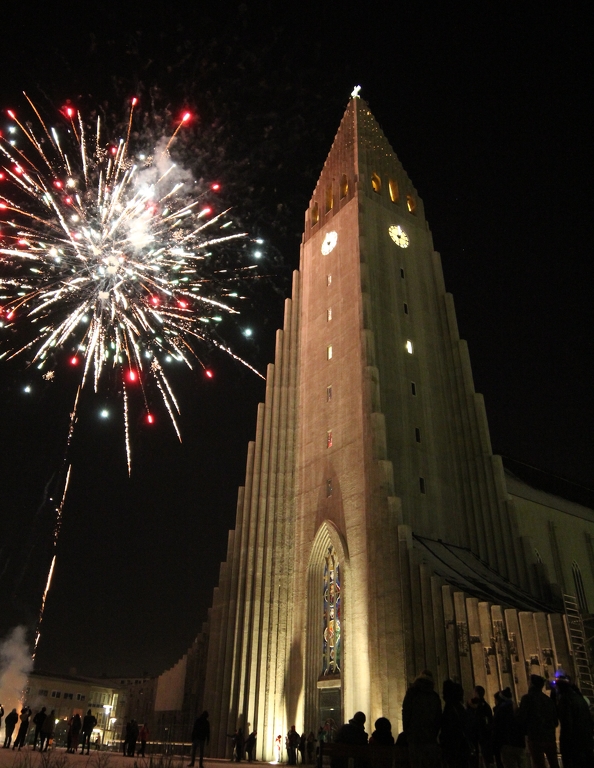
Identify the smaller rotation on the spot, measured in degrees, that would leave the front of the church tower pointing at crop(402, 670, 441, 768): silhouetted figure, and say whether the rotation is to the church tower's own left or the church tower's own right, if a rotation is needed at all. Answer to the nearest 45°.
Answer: approximately 45° to the church tower's own left

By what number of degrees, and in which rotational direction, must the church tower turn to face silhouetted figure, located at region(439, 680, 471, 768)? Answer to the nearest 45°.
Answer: approximately 45° to its left

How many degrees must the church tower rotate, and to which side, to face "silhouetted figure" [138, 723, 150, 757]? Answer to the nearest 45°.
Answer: approximately 45° to its right

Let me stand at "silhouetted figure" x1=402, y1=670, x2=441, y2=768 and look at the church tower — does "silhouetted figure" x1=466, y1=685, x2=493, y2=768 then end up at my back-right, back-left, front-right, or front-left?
front-right

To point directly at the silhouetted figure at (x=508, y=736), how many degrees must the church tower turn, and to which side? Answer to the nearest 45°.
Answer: approximately 45° to its left

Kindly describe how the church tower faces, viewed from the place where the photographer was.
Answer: facing the viewer and to the left of the viewer
